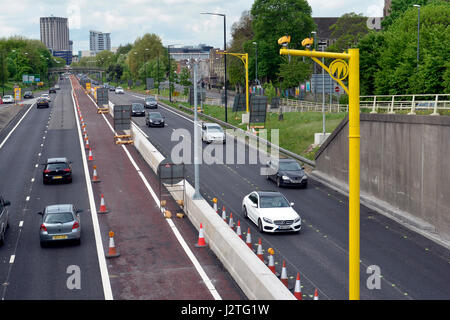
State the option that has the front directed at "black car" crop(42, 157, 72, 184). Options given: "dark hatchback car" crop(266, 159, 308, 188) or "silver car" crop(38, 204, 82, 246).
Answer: the silver car

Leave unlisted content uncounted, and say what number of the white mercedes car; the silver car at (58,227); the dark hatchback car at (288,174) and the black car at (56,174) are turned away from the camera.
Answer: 2

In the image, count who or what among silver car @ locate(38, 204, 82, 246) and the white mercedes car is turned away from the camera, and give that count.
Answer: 1

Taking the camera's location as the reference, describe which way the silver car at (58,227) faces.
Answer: facing away from the viewer

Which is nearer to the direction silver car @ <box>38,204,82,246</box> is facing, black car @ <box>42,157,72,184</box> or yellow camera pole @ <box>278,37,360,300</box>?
the black car

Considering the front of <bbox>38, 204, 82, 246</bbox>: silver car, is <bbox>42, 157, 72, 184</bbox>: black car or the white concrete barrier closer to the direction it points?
the black car

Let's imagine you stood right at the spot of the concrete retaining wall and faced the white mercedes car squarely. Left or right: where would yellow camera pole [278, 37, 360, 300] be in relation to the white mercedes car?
left

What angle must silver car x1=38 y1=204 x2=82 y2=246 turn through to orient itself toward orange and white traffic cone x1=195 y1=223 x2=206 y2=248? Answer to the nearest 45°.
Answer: approximately 90° to its right

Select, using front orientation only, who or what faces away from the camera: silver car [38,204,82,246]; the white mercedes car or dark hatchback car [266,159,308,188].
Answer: the silver car

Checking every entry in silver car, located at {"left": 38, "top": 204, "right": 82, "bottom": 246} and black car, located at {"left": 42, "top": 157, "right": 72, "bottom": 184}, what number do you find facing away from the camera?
2

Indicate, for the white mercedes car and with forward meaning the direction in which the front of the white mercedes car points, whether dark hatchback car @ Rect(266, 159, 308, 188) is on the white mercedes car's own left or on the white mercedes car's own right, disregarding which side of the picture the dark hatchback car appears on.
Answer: on the white mercedes car's own left

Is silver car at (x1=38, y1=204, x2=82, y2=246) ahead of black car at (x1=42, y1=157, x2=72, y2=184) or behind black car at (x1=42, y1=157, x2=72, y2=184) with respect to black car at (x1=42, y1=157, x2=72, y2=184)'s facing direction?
behind

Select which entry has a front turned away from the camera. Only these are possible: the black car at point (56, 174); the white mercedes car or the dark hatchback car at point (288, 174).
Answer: the black car

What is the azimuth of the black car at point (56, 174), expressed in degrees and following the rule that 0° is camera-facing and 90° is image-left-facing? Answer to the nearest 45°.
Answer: approximately 180°

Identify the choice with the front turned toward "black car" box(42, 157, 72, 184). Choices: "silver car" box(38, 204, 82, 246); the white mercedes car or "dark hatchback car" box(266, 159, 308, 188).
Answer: the silver car

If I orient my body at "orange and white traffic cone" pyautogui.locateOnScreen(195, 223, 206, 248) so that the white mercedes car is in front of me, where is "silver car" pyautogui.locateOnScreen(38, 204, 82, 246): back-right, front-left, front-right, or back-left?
back-left
